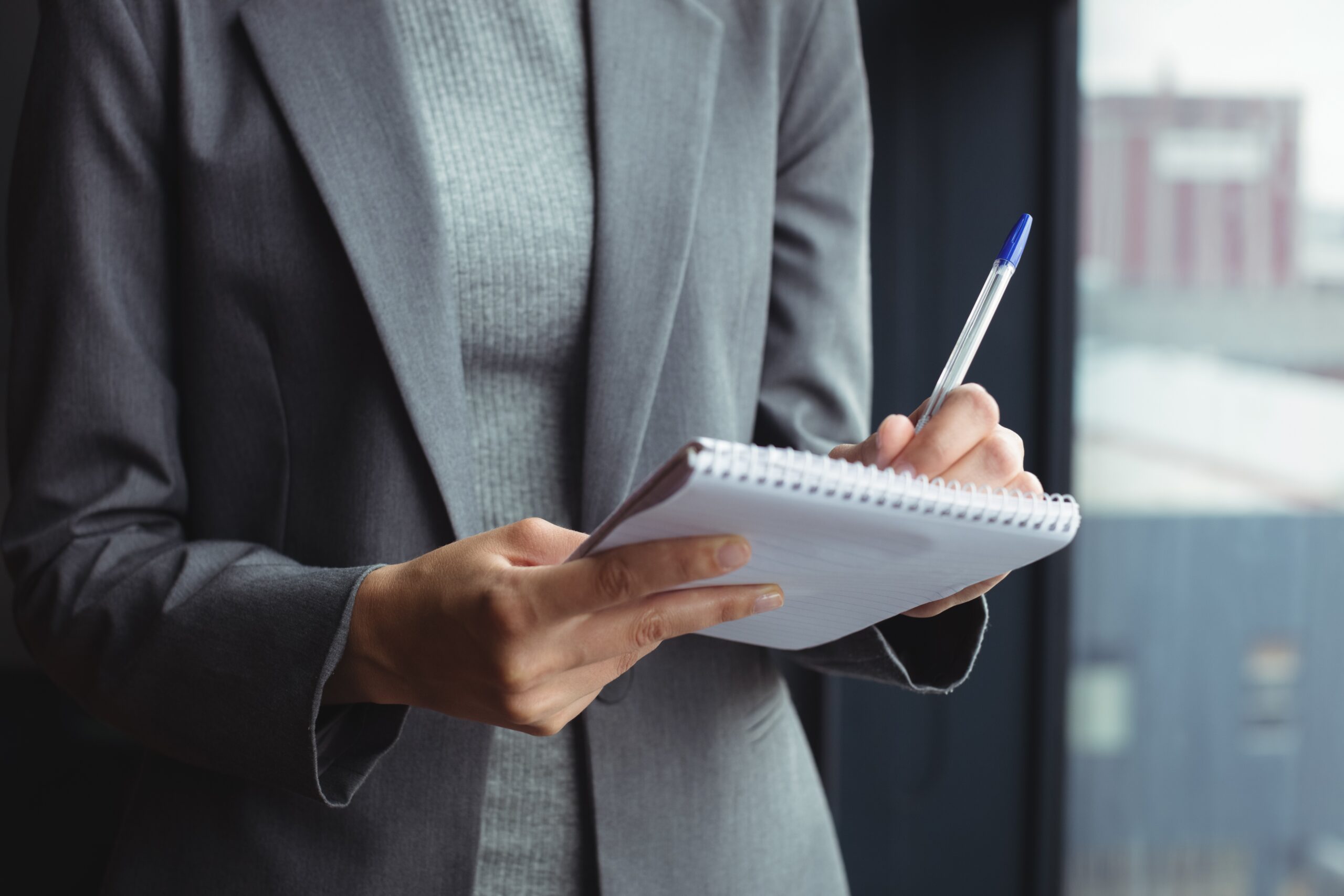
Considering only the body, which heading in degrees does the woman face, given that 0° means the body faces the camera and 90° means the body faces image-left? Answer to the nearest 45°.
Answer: approximately 315°
